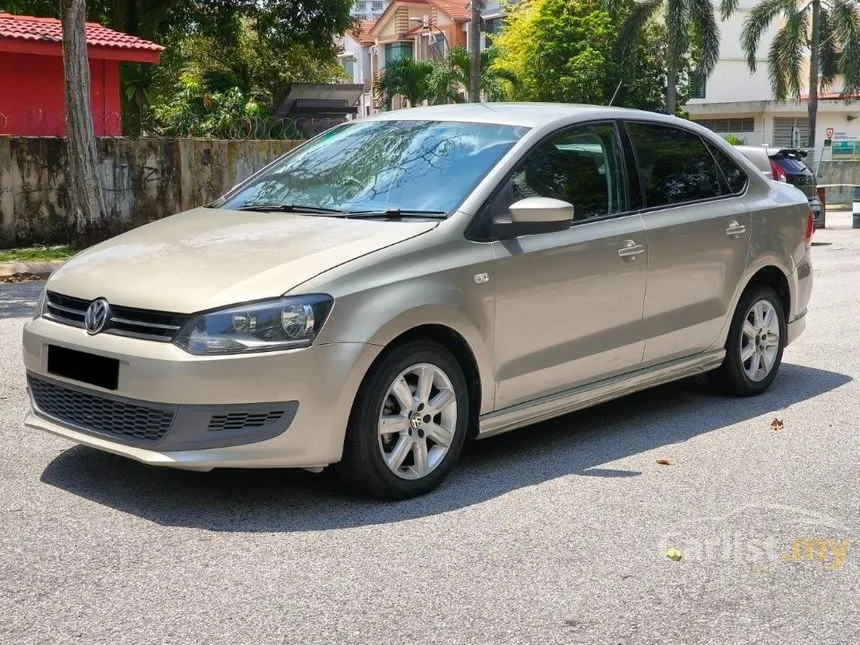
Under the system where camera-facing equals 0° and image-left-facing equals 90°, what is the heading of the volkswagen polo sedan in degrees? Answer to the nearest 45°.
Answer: approximately 45°

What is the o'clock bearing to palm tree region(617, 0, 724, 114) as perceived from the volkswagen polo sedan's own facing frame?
The palm tree is roughly at 5 o'clock from the volkswagen polo sedan.

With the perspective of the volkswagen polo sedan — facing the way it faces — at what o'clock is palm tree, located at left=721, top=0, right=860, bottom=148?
The palm tree is roughly at 5 o'clock from the volkswagen polo sedan.

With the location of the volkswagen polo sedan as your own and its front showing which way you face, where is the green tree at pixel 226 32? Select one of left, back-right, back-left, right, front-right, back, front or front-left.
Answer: back-right

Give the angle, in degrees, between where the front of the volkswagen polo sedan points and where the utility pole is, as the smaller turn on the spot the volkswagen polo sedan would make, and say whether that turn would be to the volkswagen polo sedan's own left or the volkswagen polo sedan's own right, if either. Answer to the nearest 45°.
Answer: approximately 135° to the volkswagen polo sedan's own right

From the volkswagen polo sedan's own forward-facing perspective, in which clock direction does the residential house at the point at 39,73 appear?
The residential house is roughly at 4 o'clock from the volkswagen polo sedan.
